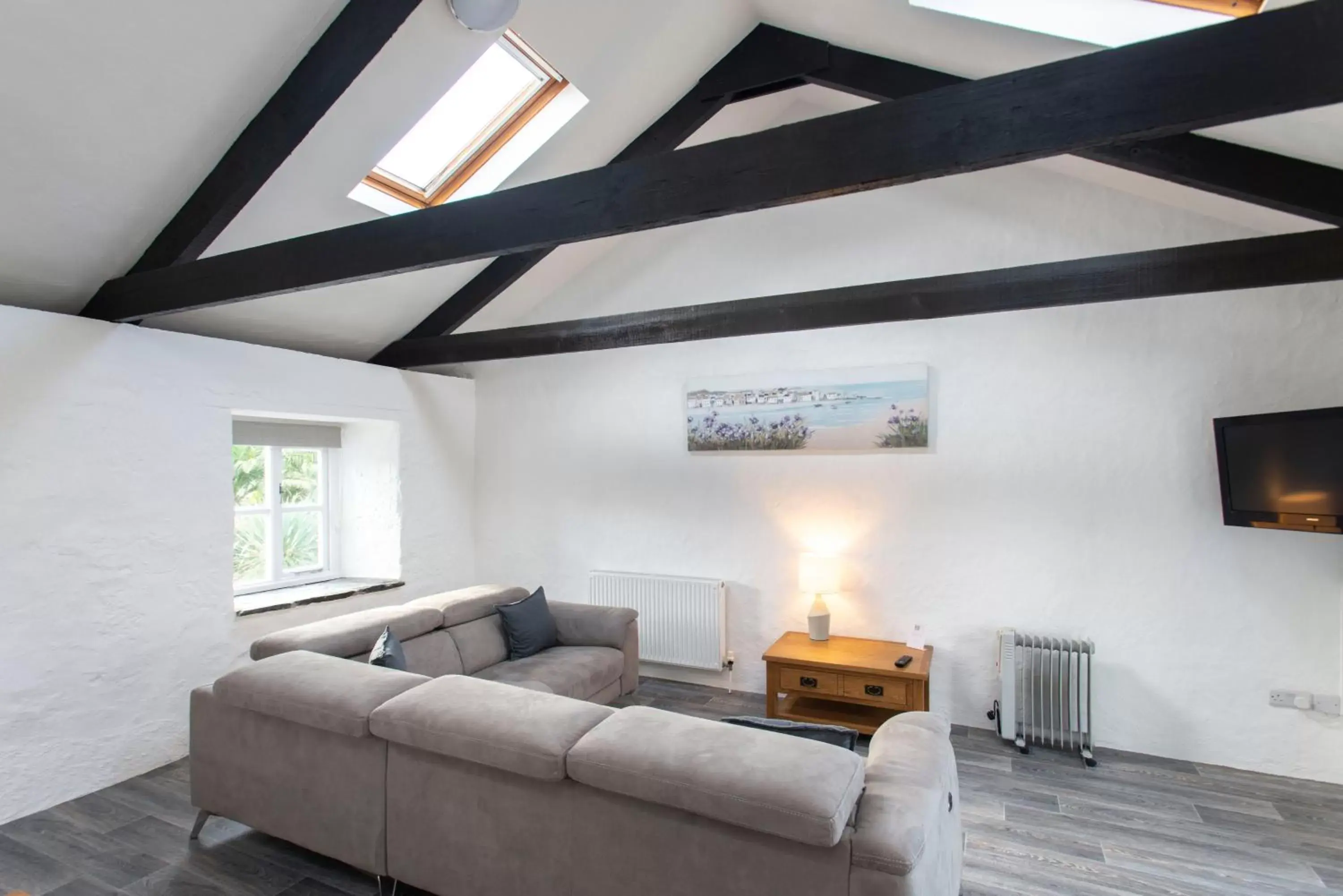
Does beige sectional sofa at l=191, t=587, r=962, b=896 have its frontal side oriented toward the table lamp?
yes

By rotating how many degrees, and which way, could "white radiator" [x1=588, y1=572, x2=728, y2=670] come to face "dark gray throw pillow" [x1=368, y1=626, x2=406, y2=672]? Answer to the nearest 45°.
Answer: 0° — it already faces it

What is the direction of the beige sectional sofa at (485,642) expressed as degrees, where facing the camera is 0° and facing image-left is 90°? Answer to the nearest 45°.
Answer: approximately 315°

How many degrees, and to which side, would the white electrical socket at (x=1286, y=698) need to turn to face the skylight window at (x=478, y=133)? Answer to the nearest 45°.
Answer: approximately 45° to its right

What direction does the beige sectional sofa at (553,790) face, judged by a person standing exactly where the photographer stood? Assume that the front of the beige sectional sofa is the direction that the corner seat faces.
facing away from the viewer and to the right of the viewer

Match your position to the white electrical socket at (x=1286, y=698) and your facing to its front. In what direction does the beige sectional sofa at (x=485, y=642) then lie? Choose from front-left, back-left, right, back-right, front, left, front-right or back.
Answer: front-right

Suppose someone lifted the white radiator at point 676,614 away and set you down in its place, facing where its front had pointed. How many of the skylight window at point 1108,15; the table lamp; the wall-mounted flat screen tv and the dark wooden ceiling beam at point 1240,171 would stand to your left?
4
